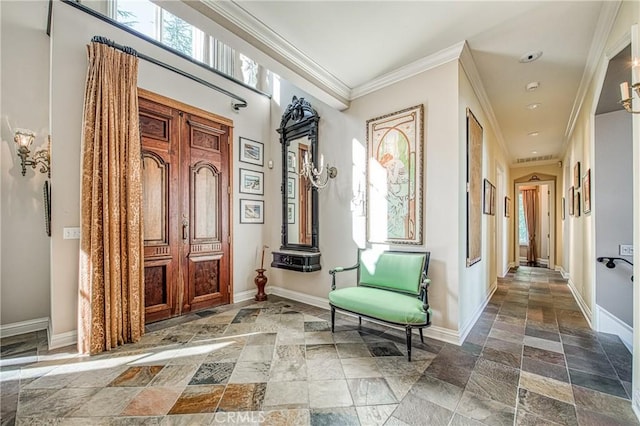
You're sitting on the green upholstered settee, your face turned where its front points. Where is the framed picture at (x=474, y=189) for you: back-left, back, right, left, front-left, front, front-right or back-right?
back

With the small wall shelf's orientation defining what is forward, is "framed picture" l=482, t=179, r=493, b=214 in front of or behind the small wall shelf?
behind

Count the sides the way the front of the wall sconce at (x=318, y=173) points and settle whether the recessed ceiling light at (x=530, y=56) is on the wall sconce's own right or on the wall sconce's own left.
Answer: on the wall sconce's own left

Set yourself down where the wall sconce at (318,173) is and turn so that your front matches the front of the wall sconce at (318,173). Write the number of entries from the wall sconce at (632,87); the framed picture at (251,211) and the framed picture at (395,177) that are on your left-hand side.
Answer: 2

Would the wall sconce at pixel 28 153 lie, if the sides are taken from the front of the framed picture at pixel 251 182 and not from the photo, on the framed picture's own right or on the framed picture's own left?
on the framed picture's own right
